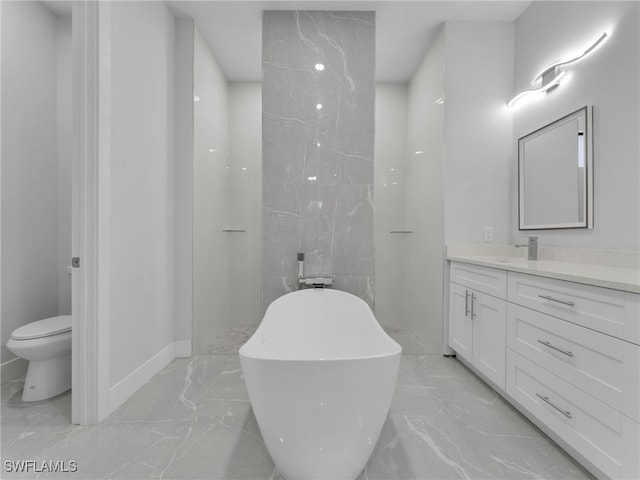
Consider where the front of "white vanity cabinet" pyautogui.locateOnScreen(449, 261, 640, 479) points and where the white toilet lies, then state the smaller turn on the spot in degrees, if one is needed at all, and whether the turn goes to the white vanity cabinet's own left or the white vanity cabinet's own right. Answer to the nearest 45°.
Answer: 0° — it already faces it

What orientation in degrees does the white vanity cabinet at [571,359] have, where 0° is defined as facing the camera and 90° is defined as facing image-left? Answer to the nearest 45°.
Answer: approximately 45°

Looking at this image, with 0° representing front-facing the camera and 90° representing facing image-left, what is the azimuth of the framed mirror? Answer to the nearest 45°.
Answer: approximately 45°
